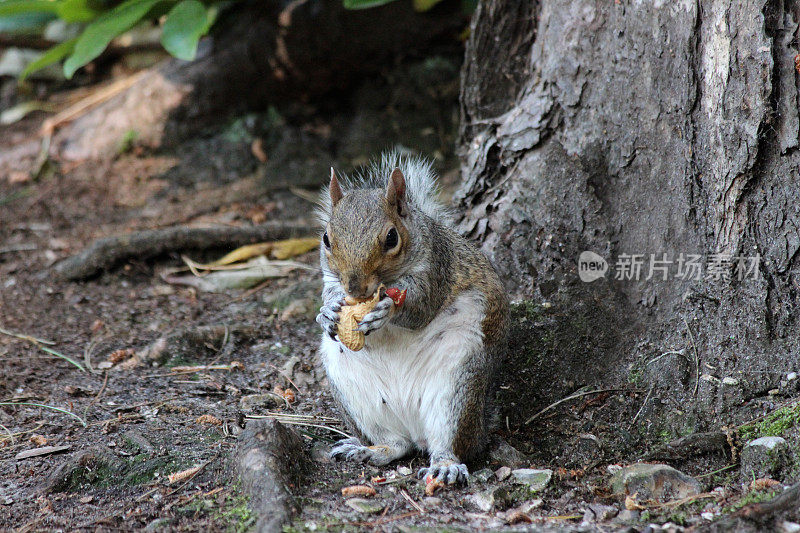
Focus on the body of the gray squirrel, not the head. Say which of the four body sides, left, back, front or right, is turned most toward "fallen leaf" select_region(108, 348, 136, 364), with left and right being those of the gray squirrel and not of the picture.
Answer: right

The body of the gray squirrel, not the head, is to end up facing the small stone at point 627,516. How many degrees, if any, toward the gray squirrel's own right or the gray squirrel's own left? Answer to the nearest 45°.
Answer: approximately 90° to the gray squirrel's own left

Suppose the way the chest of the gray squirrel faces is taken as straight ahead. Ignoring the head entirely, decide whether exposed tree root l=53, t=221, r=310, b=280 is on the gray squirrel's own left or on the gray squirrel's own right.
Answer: on the gray squirrel's own right

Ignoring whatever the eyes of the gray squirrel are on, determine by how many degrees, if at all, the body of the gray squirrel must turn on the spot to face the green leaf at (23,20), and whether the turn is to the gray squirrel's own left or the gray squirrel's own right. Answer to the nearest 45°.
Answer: approximately 90° to the gray squirrel's own right

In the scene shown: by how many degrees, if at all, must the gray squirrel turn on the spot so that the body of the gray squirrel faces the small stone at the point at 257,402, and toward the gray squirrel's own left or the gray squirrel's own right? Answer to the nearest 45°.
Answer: approximately 90° to the gray squirrel's own right

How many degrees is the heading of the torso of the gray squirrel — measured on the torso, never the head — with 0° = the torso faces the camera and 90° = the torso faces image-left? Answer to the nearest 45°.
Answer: approximately 45°

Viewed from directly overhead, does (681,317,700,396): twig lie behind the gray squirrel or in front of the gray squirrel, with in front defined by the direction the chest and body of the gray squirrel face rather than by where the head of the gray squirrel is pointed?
behind

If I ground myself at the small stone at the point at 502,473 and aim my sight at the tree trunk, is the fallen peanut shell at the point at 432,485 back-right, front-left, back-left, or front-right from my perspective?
back-left

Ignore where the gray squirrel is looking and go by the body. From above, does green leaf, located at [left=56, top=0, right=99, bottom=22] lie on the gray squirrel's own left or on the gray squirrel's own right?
on the gray squirrel's own right

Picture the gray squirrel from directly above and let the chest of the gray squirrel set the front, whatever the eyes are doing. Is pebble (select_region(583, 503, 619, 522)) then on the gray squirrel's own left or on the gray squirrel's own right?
on the gray squirrel's own left
